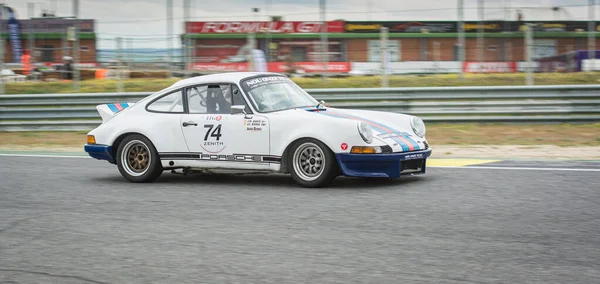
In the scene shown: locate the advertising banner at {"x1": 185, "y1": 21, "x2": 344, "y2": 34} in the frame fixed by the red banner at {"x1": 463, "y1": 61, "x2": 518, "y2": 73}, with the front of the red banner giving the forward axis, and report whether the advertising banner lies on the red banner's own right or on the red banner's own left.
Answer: on the red banner's own right

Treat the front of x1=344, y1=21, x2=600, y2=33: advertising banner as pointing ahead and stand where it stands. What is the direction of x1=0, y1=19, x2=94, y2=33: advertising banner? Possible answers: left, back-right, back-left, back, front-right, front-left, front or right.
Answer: right

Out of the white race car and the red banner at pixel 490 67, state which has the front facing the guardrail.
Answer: the red banner

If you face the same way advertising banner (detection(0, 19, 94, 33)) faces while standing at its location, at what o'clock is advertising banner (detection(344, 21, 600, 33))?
advertising banner (detection(344, 21, 600, 33)) is roughly at 10 o'clock from advertising banner (detection(0, 19, 94, 33)).

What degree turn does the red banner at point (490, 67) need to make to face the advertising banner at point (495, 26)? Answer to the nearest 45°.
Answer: approximately 180°

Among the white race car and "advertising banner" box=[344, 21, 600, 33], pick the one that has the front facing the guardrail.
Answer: the advertising banner

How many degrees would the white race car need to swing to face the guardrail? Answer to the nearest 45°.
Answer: approximately 90° to its left

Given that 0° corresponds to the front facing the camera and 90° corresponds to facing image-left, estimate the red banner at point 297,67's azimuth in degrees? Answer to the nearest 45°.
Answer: approximately 0°

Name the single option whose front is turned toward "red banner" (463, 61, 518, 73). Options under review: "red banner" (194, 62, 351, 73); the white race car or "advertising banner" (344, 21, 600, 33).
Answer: the advertising banner

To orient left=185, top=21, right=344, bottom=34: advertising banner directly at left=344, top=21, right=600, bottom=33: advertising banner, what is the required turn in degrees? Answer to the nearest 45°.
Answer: approximately 90° to its left
